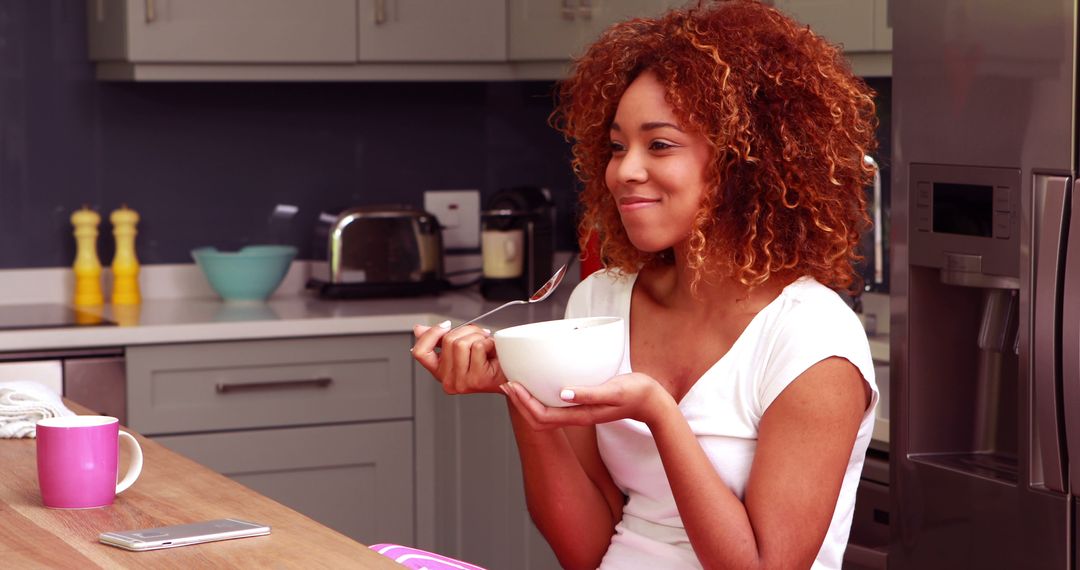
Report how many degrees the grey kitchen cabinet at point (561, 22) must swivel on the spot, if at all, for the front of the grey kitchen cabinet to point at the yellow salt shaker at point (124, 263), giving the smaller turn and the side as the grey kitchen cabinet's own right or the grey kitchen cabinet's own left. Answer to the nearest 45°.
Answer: approximately 90° to the grey kitchen cabinet's own right

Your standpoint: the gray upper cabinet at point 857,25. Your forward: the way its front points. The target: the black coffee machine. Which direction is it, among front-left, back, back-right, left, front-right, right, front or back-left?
back-right

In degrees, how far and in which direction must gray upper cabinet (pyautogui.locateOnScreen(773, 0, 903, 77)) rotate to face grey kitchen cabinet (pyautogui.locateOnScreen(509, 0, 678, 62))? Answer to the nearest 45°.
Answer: approximately 135° to its right

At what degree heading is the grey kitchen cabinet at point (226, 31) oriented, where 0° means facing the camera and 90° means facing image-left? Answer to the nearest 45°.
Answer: approximately 0°

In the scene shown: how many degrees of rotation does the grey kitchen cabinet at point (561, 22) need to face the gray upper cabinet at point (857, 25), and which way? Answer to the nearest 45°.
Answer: approximately 45° to its left

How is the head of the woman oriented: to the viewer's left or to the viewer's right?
to the viewer's left

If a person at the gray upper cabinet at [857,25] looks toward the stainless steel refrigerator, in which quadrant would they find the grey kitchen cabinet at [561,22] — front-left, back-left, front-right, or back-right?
back-right

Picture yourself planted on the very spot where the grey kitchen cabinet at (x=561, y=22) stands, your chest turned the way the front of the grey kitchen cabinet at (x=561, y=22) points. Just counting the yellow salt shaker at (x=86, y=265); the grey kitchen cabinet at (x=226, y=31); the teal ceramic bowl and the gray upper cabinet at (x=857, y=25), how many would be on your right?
3

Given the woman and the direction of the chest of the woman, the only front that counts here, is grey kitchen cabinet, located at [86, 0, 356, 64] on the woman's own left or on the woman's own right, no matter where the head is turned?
on the woman's own right

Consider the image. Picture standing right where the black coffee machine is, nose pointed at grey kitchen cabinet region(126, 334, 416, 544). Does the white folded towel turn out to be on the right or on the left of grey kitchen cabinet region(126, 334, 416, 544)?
left

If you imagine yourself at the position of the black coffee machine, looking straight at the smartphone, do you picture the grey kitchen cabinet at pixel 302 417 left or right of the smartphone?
right
